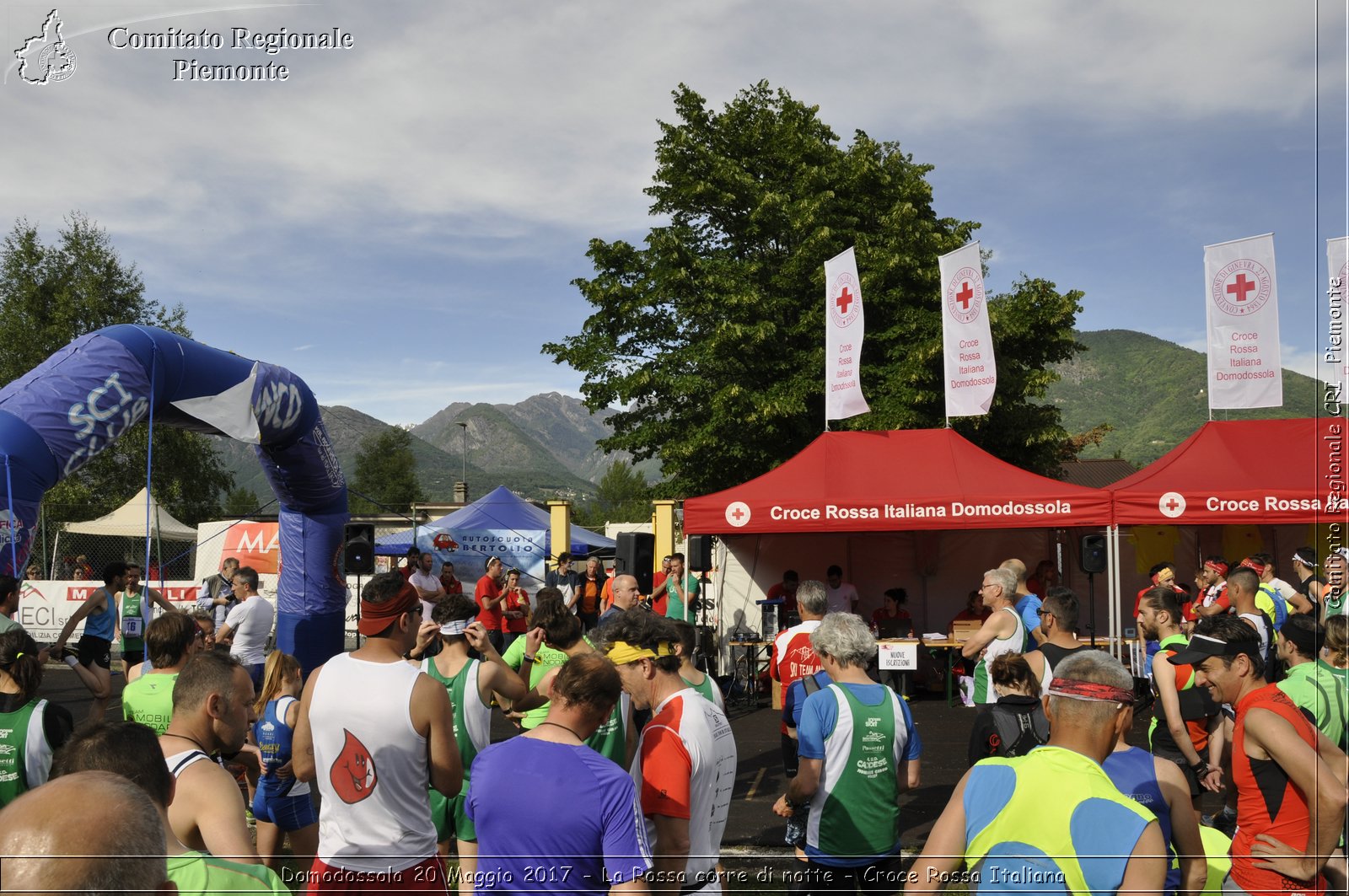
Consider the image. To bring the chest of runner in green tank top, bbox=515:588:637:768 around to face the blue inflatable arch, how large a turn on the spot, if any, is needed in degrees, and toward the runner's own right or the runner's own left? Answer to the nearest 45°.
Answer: approximately 45° to the runner's own left

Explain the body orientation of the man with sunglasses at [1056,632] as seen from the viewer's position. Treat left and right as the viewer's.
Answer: facing away from the viewer and to the left of the viewer

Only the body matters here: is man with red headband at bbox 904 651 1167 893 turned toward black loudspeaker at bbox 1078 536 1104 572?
yes

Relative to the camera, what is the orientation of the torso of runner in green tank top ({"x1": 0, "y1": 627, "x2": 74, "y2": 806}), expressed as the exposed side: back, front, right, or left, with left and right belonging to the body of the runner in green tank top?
back

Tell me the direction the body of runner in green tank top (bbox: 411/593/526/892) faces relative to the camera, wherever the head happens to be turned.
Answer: away from the camera

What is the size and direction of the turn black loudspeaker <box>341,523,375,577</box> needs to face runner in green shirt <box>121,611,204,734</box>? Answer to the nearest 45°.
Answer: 0° — it already faces them

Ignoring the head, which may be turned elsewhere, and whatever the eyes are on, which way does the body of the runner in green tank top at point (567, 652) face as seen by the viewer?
away from the camera

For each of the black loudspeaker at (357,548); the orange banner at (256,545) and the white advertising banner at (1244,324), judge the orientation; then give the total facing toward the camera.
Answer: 3

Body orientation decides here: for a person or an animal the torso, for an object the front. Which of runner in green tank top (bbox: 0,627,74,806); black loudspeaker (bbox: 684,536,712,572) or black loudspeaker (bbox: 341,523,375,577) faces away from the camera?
the runner in green tank top

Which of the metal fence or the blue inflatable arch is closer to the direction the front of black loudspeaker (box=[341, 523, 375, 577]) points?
the blue inflatable arch

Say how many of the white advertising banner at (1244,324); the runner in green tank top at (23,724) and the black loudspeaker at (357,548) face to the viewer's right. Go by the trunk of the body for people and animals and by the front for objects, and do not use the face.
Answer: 0

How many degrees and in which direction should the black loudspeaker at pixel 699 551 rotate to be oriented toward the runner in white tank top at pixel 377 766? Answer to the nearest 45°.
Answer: approximately 45° to its left

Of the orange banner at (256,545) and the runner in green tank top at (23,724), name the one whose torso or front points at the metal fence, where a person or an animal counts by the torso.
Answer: the runner in green tank top

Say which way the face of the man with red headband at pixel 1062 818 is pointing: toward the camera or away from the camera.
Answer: away from the camera

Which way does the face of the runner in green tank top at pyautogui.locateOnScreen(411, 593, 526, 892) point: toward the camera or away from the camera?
away from the camera

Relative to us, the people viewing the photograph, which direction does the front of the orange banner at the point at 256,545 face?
facing the viewer
